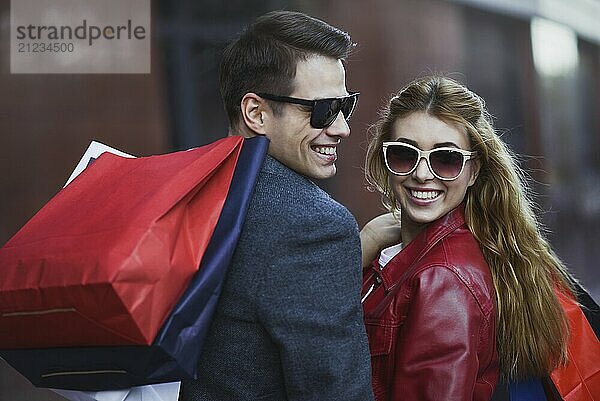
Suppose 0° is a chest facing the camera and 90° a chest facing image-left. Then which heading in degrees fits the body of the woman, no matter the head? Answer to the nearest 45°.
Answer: approximately 45°

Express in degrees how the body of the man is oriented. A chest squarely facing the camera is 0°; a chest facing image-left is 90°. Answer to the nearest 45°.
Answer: approximately 225°

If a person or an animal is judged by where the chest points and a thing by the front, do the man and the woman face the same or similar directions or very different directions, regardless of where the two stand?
very different directions
